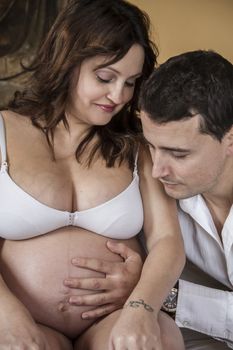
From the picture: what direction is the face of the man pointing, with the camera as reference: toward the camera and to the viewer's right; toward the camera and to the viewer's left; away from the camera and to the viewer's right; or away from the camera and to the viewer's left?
toward the camera and to the viewer's left

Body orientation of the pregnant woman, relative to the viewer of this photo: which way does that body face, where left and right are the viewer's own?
facing the viewer

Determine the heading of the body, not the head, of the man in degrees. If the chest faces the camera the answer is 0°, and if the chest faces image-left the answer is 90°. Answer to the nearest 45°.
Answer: approximately 45°

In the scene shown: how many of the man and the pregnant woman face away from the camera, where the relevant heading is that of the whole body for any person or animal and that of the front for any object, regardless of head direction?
0

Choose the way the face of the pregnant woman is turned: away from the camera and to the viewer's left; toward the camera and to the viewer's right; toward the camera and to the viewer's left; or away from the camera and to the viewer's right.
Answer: toward the camera and to the viewer's right
